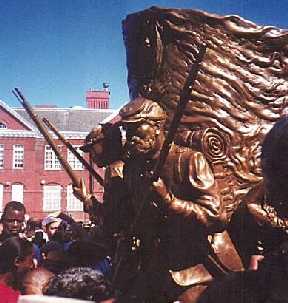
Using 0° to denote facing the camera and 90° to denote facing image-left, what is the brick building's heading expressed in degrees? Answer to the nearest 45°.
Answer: approximately 0°

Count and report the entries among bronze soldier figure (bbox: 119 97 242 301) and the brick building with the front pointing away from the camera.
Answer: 0

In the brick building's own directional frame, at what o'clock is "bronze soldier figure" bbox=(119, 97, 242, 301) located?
The bronze soldier figure is roughly at 12 o'clock from the brick building.

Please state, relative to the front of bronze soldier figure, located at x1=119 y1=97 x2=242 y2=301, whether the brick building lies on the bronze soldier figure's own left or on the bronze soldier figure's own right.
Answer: on the bronze soldier figure's own right
